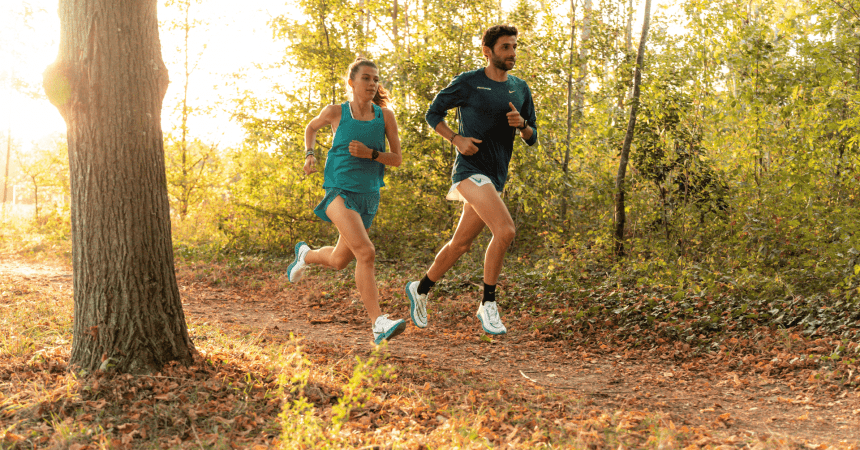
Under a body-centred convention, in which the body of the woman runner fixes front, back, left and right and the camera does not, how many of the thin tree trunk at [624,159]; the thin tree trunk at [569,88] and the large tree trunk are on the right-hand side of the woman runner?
1

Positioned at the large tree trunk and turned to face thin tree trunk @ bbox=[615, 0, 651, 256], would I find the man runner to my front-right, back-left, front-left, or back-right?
front-right

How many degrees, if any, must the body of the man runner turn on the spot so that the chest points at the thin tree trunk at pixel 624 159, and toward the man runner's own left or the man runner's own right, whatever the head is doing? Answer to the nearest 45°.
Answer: approximately 90° to the man runner's own left

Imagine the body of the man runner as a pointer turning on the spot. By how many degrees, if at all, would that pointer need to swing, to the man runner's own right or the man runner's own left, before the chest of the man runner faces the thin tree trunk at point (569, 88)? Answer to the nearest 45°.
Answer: approximately 135° to the man runner's own left

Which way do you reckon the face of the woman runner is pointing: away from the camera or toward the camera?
toward the camera

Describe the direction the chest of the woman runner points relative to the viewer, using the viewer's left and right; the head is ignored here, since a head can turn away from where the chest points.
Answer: facing the viewer and to the right of the viewer

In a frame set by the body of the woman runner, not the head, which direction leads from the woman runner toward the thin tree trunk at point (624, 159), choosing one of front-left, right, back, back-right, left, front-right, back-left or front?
left

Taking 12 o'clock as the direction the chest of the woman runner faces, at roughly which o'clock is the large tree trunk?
The large tree trunk is roughly at 3 o'clock from the woman runner.

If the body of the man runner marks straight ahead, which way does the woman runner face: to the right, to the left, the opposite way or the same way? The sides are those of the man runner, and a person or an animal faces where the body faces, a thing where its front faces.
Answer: the same way

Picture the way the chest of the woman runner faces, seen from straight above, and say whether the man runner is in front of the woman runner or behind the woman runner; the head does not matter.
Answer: in front

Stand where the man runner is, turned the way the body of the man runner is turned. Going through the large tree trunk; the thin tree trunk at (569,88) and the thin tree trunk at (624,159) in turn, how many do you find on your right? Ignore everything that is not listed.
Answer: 1

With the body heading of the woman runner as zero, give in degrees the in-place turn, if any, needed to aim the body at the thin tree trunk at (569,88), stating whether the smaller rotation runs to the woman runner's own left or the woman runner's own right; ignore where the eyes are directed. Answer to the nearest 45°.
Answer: approximately 90° to the woman runner's own left

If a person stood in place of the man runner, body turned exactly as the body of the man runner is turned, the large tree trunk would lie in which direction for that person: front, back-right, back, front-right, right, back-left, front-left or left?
right
